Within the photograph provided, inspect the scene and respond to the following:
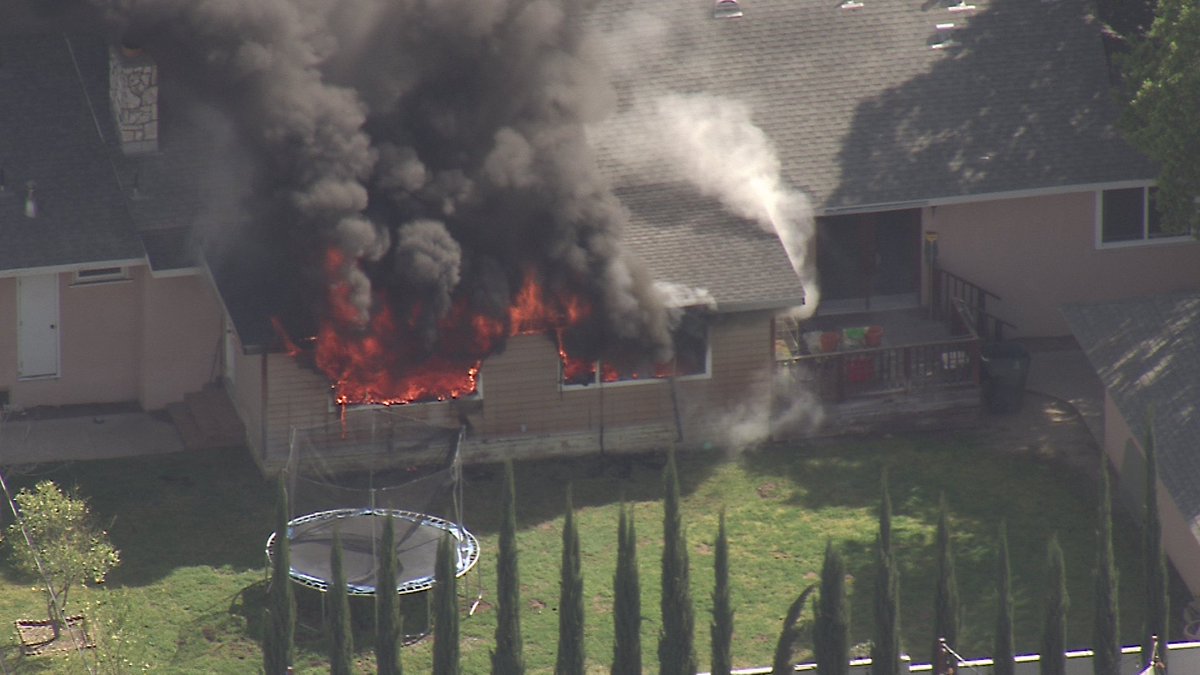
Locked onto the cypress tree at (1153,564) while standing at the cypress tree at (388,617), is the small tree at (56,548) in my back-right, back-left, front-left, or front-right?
back-left

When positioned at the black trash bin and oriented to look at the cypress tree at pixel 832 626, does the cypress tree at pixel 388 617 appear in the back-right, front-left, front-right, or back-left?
front-right

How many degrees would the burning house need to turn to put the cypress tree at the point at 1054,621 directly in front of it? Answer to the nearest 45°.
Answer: approximately 135° to its right

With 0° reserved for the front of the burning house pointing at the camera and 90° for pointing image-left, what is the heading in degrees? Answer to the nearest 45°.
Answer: approximately 180°
